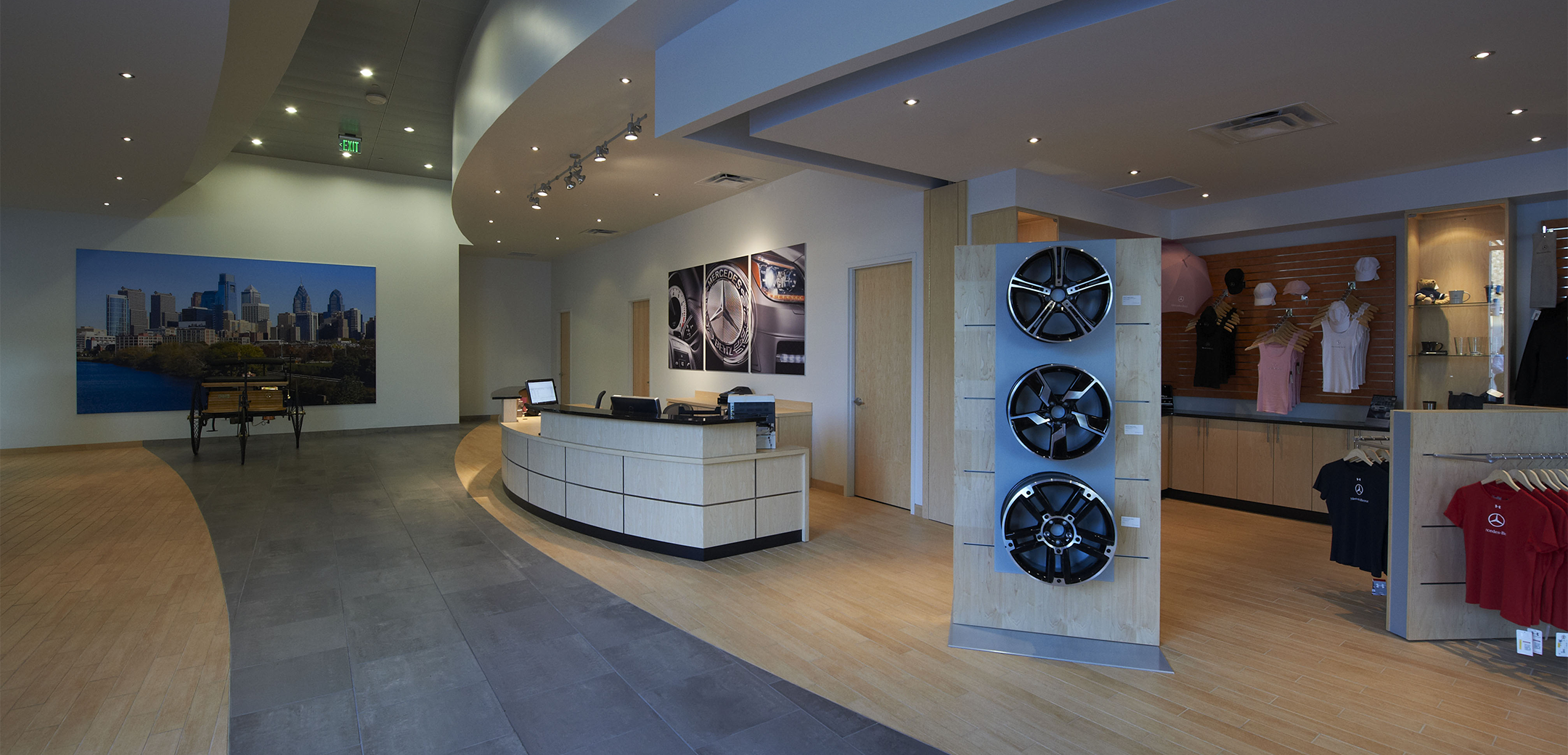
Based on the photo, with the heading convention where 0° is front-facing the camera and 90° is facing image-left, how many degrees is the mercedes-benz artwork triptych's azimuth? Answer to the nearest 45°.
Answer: approximately 45°

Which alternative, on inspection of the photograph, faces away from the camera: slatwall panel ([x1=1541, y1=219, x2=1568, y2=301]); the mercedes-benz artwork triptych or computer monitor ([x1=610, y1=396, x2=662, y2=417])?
the computer monitor

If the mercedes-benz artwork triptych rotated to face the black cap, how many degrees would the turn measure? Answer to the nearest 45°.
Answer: approximately 135° to its left

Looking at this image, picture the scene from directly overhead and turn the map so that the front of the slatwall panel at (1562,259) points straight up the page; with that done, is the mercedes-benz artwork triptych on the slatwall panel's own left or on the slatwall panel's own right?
on the slatwall panel's own right

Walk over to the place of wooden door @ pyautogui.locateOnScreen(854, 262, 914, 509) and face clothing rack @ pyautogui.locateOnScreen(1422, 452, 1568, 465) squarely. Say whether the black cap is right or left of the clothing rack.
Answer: left

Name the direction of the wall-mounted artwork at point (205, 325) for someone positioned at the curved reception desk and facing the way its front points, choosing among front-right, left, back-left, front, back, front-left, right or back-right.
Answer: right

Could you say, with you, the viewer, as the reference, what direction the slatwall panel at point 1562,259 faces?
facing the viewer

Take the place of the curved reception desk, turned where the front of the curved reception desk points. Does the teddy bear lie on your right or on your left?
on your left

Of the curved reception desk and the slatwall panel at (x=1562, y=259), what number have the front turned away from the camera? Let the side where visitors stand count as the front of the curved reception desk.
0

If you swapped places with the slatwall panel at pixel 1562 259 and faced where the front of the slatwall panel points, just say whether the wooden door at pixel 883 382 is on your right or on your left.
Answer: on your right

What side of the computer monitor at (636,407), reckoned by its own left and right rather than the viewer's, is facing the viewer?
back

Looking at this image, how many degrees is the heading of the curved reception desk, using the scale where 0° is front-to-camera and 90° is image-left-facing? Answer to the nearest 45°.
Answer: approximately 45°

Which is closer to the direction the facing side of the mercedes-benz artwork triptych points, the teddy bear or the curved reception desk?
the curved reception desk

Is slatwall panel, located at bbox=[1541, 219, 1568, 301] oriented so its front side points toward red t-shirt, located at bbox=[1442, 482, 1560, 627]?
yes

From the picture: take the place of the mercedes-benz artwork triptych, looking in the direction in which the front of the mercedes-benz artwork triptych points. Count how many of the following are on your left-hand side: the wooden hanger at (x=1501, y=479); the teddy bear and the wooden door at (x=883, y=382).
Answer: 3

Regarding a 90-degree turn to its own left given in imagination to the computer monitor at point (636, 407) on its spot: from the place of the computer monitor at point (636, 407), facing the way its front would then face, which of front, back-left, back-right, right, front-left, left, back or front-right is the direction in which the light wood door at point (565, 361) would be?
right

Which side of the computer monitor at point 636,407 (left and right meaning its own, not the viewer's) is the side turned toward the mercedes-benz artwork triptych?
front

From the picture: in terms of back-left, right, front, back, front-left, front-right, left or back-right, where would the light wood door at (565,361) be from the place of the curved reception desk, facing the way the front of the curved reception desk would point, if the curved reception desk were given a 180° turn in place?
front-left

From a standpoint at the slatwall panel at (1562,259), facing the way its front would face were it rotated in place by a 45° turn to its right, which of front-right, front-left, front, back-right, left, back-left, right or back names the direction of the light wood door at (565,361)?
front-right

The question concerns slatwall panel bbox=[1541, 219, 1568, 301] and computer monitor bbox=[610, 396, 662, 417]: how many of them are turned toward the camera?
1

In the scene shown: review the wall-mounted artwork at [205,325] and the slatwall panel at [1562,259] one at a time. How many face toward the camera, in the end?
2
